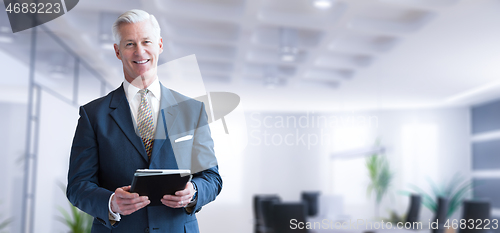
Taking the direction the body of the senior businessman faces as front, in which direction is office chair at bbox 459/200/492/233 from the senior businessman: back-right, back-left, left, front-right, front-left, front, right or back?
back-left

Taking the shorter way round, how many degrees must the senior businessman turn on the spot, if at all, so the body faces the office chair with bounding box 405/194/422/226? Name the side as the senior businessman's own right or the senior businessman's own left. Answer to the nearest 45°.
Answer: approximately 135° to the senior businessman's own left

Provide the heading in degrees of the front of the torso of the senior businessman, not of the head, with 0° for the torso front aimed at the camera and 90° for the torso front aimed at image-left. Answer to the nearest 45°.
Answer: approximately 0°

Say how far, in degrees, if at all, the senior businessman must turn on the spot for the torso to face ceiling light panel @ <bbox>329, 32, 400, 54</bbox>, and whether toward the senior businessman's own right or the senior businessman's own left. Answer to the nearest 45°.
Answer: approximately 135° to the senior businessman's own left

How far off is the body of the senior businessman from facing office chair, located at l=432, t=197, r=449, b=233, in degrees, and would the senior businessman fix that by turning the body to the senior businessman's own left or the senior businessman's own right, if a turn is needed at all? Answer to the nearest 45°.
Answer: approximately 135° to the senior businessman's own left

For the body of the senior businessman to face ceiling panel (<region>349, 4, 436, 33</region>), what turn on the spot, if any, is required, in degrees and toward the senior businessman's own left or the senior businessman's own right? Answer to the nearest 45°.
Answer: approximately 135° to the senior businessman's own left
